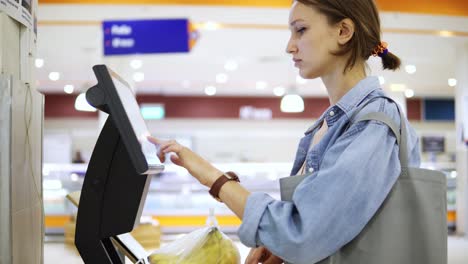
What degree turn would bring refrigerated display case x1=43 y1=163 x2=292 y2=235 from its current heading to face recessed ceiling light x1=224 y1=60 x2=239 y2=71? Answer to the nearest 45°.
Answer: approximately 135° to its left

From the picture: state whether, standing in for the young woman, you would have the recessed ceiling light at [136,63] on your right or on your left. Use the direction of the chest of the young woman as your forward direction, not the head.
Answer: on your right

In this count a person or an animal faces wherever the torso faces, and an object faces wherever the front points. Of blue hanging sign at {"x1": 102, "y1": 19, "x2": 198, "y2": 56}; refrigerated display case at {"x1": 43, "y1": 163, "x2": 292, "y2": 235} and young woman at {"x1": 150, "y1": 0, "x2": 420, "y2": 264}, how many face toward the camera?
2

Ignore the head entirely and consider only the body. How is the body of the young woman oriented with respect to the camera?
to the viewer's left

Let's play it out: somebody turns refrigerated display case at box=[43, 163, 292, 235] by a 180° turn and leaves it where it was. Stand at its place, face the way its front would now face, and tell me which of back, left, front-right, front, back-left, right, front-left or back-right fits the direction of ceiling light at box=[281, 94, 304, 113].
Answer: front-right

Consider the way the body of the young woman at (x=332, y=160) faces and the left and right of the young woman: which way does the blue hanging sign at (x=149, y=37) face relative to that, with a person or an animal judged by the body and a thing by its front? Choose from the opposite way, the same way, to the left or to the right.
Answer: to the left

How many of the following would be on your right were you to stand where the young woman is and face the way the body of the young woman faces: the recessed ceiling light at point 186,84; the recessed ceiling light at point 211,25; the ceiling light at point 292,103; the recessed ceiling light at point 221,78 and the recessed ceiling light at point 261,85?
5

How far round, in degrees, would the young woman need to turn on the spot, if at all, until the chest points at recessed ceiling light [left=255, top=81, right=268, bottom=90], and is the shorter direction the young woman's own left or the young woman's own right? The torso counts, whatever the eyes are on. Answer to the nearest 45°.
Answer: approximately 90° to the young woman's own right

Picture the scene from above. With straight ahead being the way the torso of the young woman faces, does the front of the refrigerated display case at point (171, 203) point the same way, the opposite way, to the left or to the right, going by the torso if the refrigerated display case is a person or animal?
to the left

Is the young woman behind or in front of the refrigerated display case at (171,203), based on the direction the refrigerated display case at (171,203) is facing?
in front

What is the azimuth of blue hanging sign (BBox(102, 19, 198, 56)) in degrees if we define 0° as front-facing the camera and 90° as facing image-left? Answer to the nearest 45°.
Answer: approximately 0°

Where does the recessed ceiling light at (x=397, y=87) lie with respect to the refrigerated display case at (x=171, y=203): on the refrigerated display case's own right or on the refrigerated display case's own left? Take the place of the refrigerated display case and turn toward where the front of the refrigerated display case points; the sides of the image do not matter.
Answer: on the refrigerated display case's own left

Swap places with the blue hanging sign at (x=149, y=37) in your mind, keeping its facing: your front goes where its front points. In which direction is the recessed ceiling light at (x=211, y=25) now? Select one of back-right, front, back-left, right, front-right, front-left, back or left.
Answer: back-left
